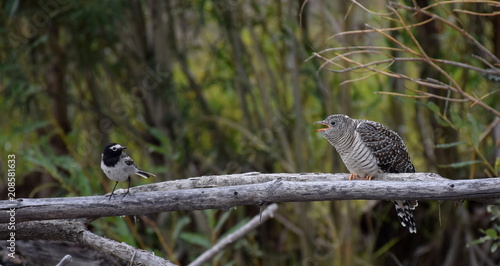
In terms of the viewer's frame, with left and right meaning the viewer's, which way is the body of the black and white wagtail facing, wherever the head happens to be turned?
facing the viewer and to the left of the viewer

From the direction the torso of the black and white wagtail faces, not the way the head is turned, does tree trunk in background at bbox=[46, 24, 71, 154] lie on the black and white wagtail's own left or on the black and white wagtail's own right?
on the black and white wagtail's own right

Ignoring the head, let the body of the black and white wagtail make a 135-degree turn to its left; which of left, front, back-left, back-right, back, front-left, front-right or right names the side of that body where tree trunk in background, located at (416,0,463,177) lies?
front-left
